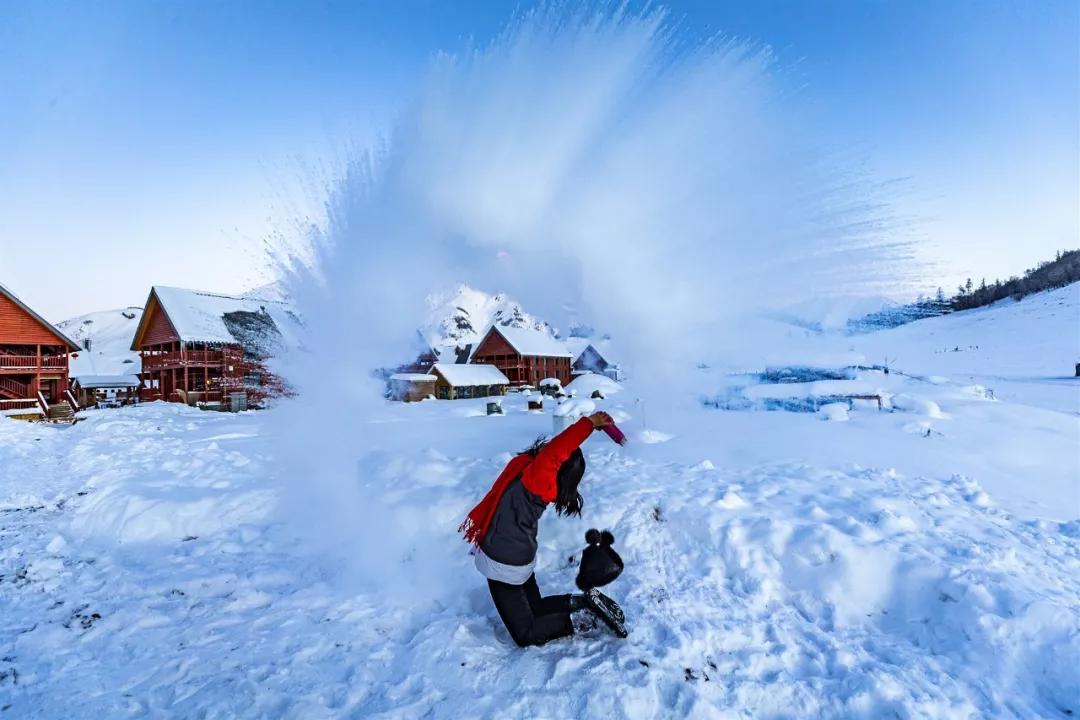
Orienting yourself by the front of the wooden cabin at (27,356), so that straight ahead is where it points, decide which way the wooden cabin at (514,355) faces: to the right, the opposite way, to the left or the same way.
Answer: to the right

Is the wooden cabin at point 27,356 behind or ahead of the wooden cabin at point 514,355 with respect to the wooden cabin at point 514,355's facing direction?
ahead

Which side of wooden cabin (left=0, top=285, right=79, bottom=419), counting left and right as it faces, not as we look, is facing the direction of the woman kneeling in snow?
front

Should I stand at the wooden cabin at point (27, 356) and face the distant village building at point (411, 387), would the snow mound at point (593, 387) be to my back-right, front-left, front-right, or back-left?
front-right

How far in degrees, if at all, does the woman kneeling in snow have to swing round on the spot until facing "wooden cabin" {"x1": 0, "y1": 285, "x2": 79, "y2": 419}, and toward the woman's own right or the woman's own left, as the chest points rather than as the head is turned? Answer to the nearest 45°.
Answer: approximately 45° to the woman's own right

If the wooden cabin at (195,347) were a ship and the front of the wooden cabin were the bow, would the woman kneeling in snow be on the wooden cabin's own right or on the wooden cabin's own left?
on the wooden cabin's own left

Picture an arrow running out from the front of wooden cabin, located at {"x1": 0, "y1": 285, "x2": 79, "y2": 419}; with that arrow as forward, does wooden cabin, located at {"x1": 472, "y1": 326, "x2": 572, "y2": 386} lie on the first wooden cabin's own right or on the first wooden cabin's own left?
on the first wooden cabin's own left

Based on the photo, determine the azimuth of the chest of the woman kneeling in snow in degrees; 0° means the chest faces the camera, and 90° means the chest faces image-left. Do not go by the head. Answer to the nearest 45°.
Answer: approximately 90°

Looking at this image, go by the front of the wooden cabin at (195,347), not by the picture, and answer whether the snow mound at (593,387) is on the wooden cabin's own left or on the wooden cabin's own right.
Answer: on the wooden cabin's own left

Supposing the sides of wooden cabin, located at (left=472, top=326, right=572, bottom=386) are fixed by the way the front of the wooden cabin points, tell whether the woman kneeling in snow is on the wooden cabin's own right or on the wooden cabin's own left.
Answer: on the wooden cabin's own left

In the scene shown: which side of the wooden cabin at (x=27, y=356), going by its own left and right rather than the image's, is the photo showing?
front
